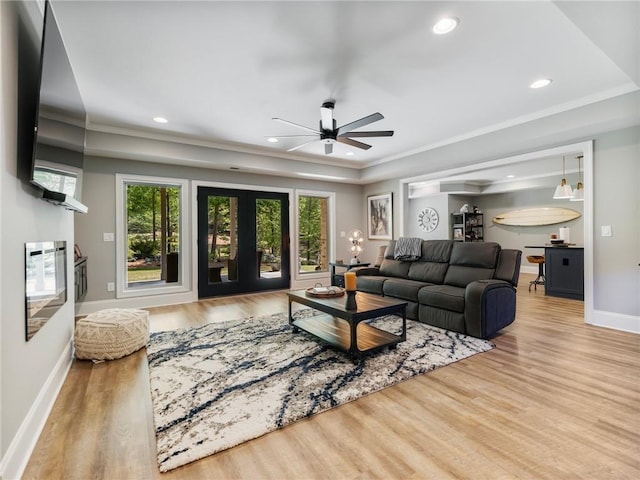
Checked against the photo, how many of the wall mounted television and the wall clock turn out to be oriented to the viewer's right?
1

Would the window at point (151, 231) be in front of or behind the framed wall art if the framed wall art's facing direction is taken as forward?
in front

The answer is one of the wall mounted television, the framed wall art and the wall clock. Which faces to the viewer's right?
the wall mounted television

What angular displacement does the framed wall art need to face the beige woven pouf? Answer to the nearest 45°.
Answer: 0° — it already faces it

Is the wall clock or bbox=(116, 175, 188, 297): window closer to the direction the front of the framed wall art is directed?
the window

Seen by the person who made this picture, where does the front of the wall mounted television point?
facing to the right of the viewer

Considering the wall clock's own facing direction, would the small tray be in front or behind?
in front

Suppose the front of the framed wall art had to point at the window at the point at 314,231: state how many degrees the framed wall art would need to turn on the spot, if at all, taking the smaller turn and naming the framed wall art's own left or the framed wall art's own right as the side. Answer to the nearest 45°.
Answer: approximately 45° to the framed wall art's own right
